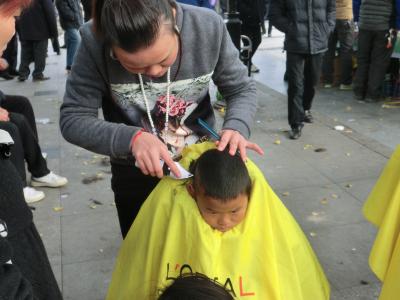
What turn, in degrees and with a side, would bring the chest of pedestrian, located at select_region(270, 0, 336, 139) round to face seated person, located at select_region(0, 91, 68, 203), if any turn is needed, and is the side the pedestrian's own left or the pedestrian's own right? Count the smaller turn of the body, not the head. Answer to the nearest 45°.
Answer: approximately 45° to the pedestrian's own right

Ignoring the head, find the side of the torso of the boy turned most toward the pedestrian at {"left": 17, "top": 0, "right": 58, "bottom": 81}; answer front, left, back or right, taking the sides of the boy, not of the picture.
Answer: back
